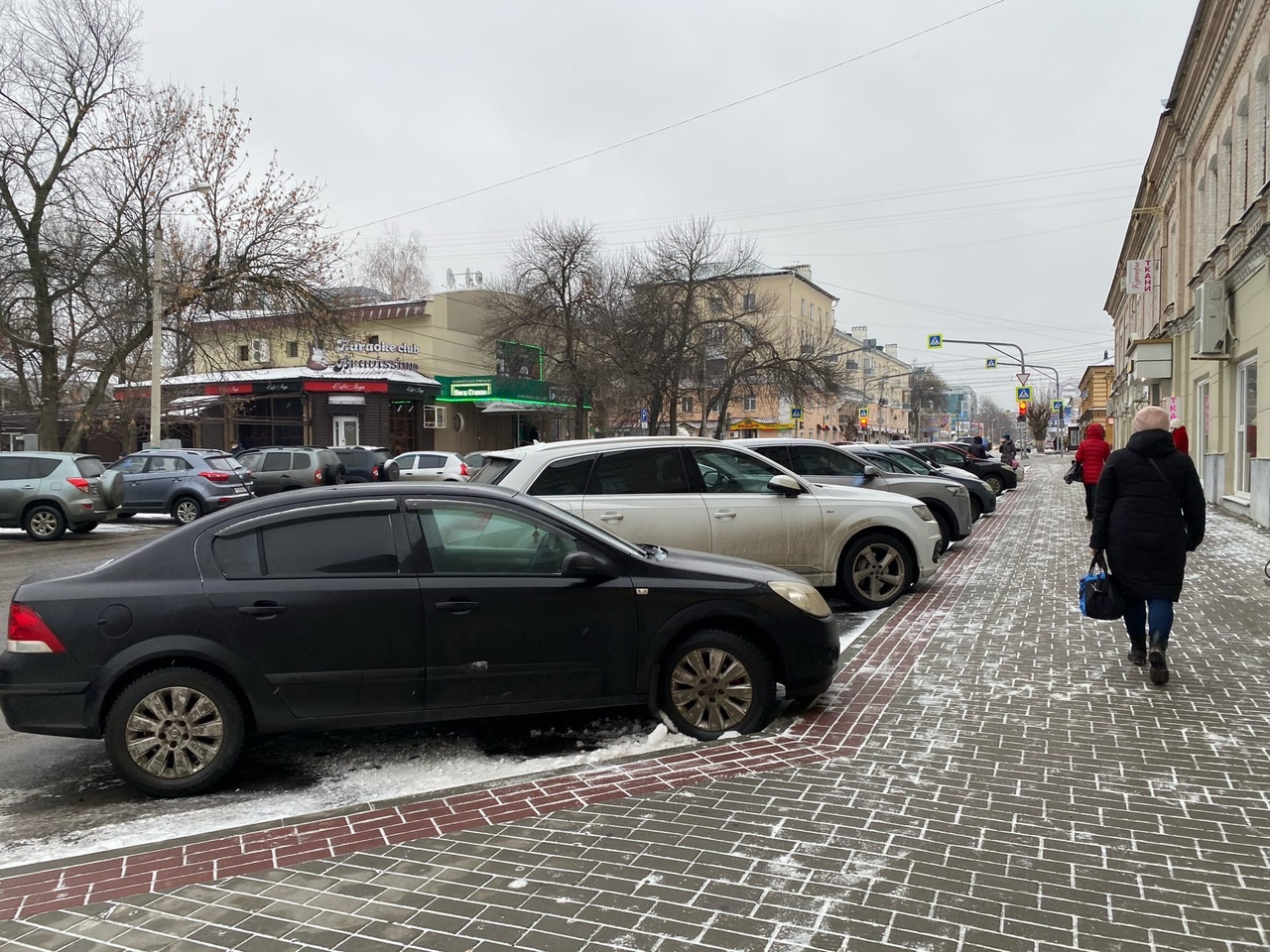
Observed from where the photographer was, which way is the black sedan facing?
facing to the right of the viewer

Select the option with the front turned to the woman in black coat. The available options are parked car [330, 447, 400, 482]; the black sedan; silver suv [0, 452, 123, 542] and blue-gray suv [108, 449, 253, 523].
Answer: the black sedan

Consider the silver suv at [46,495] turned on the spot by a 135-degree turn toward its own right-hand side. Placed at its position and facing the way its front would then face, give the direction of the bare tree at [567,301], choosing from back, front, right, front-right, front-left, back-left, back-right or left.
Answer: front-left

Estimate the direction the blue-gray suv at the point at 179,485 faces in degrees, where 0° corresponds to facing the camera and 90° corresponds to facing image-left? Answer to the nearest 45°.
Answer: approximately 135°

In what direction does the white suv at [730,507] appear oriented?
to the viewer's right

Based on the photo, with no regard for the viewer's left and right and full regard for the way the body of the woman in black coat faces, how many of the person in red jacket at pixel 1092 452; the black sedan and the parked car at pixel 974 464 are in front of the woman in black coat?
2

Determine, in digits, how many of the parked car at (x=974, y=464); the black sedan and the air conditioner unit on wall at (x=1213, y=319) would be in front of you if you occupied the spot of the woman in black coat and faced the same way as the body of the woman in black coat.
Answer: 2

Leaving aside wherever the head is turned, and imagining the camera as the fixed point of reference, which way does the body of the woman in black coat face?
away from the camera

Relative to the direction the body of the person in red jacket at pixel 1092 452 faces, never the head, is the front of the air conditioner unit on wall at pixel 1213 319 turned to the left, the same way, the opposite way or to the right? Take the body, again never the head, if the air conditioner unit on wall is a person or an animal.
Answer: to the left

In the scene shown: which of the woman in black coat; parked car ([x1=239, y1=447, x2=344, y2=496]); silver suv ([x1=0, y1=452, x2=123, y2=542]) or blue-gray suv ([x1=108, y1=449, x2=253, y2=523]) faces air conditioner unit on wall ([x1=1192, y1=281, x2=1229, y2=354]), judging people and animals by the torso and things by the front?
the woman in black coat

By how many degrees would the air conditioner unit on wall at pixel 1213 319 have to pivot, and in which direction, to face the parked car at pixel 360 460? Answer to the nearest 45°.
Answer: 0° — it already faces it

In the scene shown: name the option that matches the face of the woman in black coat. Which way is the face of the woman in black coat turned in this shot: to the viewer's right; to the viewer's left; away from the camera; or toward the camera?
away from the camera

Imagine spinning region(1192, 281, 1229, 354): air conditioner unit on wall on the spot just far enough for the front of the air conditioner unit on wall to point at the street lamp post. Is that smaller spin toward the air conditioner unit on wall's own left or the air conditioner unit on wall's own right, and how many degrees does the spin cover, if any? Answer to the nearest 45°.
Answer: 0° — it already faces it

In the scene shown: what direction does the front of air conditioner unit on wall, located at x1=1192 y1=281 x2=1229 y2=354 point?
to the viewer's left

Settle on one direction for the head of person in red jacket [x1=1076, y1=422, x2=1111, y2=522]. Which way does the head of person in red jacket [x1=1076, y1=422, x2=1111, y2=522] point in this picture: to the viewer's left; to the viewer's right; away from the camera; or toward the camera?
away from the camera

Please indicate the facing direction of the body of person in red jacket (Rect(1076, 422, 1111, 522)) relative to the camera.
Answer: away from the camera
